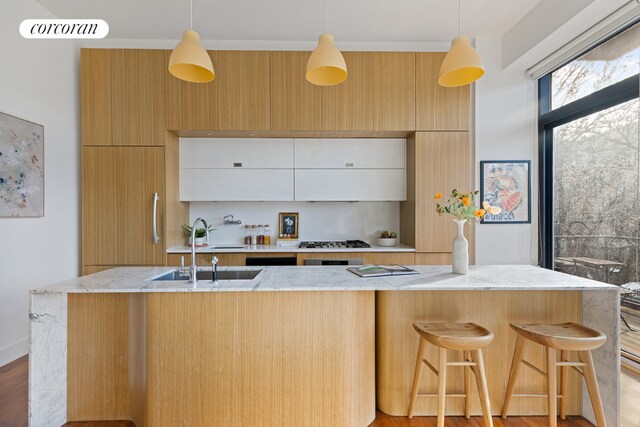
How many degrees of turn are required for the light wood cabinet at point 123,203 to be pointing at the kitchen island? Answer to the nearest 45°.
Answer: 0° — it already faces it

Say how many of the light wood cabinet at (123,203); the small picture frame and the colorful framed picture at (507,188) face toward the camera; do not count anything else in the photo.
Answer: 3

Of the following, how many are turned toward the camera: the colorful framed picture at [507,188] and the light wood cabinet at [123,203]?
2

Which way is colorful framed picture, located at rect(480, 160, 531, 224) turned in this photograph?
toward the camera

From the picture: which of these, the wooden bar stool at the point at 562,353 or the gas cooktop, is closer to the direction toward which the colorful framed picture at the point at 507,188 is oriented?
the wooden bar stool

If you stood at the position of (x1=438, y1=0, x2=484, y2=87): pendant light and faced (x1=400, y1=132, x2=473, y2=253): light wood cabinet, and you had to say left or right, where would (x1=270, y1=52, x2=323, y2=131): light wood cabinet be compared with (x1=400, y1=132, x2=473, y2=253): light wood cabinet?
left

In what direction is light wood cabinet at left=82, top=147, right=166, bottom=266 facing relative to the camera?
toward the camera

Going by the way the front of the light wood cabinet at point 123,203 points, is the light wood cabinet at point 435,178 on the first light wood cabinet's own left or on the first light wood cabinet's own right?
on the first light wood cabinet's own left

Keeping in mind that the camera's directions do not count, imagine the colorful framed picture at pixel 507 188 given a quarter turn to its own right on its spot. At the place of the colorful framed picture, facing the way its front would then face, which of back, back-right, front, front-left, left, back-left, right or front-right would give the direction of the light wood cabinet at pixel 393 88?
front-left

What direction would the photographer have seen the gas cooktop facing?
facing the viewer

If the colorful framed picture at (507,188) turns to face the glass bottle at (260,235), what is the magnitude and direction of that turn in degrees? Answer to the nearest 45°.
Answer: approximately 90° to its right

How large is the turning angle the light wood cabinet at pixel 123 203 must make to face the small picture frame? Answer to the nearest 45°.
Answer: approximately 90° to its left

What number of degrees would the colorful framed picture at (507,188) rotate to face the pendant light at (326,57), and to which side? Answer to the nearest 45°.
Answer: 0° — it already faces it

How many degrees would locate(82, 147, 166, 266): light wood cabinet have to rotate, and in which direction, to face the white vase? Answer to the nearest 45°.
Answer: approximately 45° to its left

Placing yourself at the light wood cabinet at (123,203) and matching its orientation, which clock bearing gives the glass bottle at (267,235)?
The glass bottle is roughly at 9 o'clock from the light wood cabinet.

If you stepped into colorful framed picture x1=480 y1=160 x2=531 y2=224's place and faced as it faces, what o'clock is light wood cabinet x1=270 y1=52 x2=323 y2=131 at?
The light wood cabinet is roughly at 2 o'clock from the colorful framed picture.

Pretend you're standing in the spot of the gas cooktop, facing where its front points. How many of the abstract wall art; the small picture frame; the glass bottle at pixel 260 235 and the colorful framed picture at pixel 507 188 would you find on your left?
1
